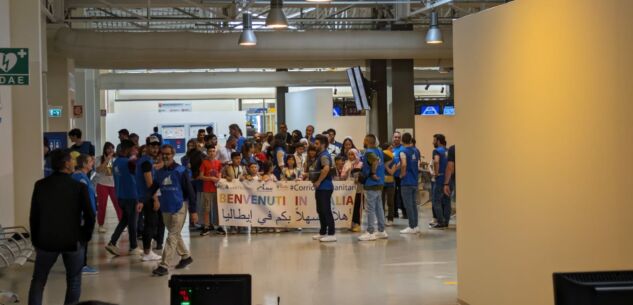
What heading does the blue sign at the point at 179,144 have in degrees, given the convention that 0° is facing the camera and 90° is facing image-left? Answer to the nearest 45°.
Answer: approximately 0°

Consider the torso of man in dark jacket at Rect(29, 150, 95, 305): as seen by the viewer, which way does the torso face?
away from the camera

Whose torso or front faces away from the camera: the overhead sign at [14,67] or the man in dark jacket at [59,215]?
the man in dark jacket

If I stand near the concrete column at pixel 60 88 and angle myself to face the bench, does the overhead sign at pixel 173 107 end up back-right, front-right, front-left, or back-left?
back-left

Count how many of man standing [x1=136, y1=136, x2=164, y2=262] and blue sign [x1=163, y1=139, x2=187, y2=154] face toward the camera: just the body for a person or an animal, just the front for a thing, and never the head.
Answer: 1

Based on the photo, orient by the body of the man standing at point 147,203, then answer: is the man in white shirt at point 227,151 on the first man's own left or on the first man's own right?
on the first man's own left

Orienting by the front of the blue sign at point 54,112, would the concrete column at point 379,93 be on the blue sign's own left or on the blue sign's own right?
on the blue sign's own left

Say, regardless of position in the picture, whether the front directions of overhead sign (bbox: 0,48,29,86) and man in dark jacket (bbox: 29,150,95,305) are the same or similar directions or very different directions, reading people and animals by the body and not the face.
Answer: very different directions
